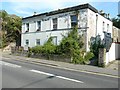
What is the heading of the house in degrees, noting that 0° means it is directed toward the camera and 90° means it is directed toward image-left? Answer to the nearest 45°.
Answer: approximately 45°

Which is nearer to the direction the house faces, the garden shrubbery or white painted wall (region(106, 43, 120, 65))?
the garden shrubbery

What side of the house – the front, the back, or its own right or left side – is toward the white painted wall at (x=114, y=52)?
left
